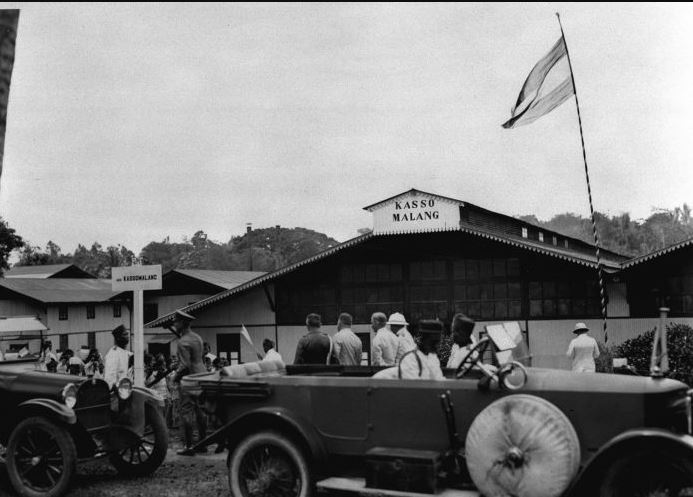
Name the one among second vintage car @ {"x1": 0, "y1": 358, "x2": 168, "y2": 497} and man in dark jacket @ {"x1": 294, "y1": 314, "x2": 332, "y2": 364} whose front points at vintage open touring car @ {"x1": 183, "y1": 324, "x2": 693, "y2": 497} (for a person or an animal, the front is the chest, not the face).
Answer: the second vintage car

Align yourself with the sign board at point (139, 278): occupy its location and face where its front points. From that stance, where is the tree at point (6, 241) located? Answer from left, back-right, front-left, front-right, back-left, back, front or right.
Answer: back

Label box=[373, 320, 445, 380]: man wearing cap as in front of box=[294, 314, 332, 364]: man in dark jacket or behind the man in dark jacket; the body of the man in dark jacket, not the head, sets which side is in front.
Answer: behind

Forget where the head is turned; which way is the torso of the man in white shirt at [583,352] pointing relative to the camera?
away from the camera

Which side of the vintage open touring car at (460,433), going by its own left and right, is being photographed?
right

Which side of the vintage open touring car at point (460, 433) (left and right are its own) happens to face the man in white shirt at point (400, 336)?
left

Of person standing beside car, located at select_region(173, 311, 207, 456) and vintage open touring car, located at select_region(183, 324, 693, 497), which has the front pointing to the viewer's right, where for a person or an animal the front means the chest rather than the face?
the vintage open touring car
